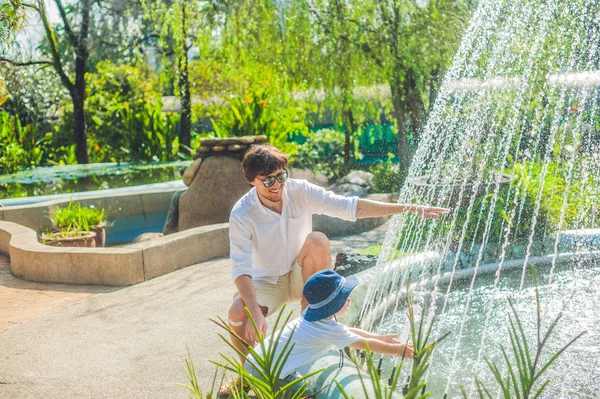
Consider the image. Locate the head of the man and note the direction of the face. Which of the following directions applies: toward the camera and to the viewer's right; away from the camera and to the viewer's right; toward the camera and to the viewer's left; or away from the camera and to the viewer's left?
toward the camera and to the viewer's right

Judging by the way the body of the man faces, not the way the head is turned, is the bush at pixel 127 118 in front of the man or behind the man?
behind

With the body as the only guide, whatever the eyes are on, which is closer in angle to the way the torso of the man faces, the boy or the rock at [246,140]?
the boy

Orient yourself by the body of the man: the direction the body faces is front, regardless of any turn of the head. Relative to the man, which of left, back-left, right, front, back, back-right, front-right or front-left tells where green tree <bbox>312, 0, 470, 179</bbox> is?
back-left

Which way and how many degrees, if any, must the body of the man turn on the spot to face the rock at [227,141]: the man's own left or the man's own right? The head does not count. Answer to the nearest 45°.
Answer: approximately 135° to the man's own left

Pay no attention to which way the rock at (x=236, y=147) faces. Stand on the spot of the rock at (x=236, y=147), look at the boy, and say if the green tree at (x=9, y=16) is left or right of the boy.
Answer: right

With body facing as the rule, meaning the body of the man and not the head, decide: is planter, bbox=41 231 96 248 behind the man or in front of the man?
behind

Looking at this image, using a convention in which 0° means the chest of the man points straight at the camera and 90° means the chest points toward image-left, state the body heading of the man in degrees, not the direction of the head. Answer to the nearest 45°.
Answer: approximately 315°

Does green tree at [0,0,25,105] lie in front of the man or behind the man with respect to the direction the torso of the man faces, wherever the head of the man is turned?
behind

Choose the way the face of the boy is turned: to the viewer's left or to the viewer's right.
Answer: to the viewer's right
